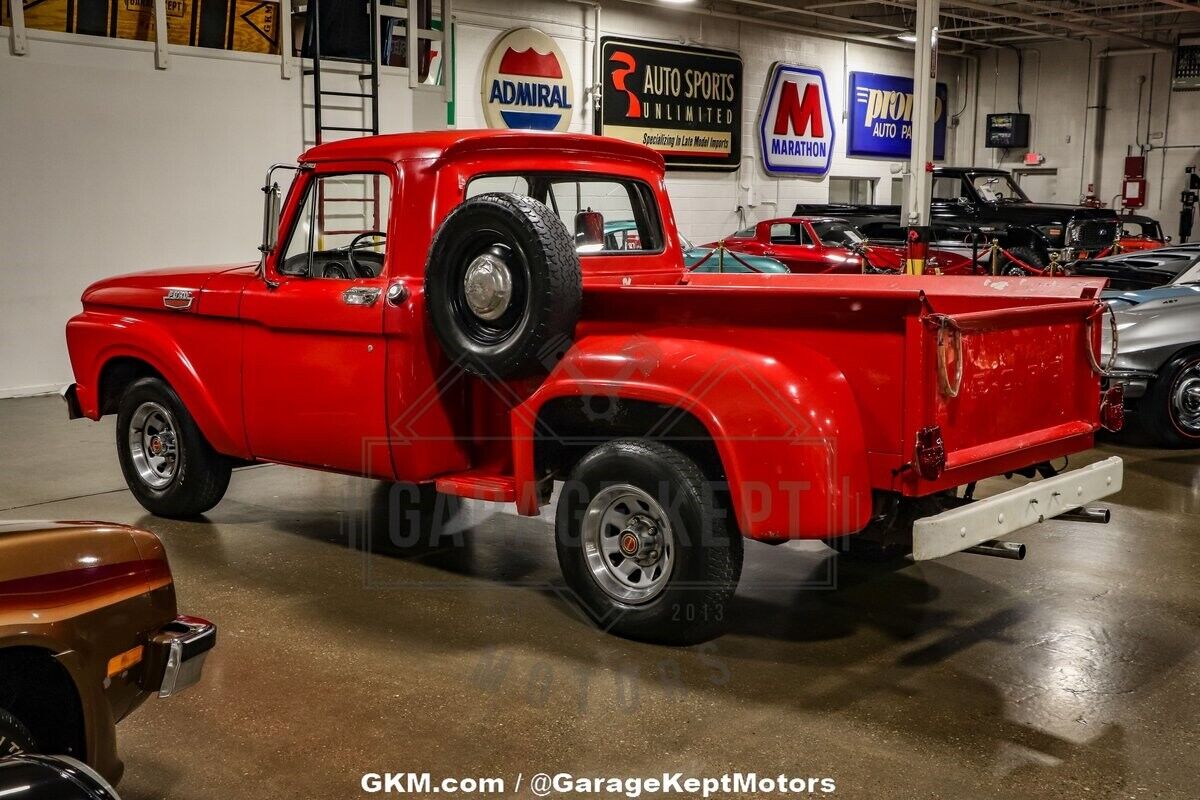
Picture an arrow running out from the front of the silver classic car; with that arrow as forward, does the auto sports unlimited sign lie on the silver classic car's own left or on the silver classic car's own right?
on the silver classic car's own right

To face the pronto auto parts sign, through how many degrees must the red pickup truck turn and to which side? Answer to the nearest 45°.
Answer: approximately 45° to its right

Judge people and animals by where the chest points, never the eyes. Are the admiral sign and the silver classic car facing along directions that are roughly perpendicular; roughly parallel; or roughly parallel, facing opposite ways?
roughly perpendicular

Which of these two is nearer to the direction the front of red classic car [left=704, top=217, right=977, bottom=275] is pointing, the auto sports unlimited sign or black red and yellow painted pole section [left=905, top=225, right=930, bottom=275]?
the black red and yellow painted pole section

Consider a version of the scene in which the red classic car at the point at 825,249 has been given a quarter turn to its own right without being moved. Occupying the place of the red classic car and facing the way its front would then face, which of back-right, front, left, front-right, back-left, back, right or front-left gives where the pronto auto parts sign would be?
back-right

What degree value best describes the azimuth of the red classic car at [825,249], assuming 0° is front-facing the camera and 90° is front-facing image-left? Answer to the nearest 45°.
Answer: approximately 315°

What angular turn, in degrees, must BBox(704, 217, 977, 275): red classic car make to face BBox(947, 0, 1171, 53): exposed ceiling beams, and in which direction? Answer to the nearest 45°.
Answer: approximately 90° to its left

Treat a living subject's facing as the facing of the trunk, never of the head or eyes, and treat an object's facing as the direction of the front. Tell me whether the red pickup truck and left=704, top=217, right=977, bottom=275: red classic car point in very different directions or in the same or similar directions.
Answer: very different directions

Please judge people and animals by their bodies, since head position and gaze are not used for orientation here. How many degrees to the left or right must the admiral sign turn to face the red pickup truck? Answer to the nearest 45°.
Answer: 0° — it already faces it

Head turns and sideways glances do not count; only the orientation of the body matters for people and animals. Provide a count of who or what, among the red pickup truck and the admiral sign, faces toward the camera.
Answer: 1

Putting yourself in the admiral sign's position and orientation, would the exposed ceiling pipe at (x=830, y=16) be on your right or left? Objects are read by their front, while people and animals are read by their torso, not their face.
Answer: on your left
